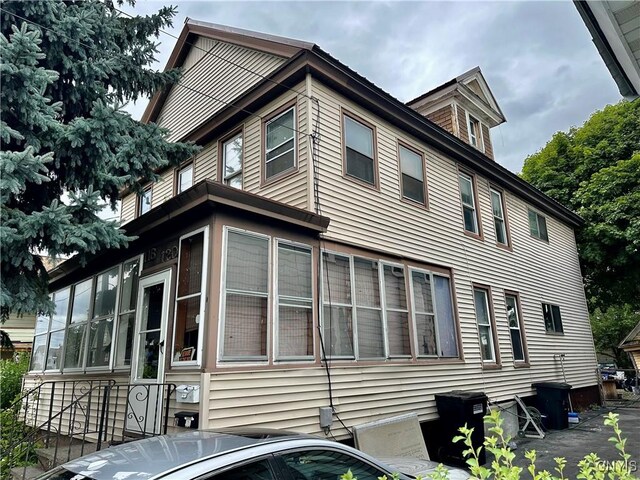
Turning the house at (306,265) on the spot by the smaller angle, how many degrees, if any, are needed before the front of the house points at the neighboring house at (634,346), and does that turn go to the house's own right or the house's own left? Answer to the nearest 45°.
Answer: approximately 180°

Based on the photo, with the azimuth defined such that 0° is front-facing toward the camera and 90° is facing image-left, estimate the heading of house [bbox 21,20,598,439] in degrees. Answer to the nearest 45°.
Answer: approximately 45°

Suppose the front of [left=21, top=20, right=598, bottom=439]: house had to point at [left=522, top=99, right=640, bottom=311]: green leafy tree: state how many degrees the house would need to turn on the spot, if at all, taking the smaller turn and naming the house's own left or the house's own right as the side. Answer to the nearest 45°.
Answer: approximately 180°

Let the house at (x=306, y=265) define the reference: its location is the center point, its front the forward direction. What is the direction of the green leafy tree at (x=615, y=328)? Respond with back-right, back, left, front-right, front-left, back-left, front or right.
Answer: back

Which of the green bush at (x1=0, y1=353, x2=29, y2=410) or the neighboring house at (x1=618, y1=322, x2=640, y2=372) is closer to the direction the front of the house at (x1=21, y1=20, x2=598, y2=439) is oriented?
the green bush

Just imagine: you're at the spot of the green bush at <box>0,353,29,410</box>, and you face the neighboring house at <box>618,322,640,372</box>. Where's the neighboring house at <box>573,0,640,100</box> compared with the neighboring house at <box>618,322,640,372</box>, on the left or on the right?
right
